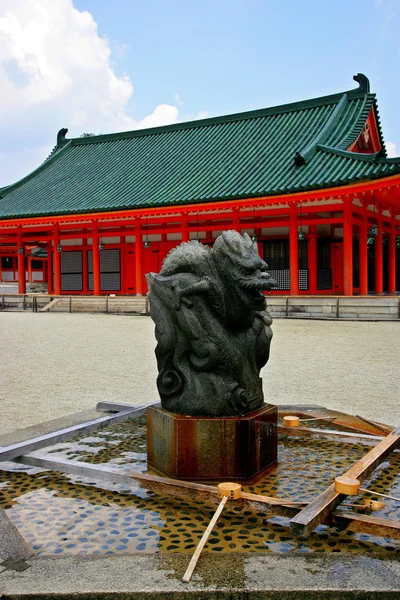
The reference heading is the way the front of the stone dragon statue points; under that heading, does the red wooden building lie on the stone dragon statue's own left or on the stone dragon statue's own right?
on the stone dragon statue's own left

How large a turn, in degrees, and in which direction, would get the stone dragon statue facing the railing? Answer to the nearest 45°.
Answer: approximately 90° to its left

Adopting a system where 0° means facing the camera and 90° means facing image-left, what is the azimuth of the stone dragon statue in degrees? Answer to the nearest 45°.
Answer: approximately 270°
